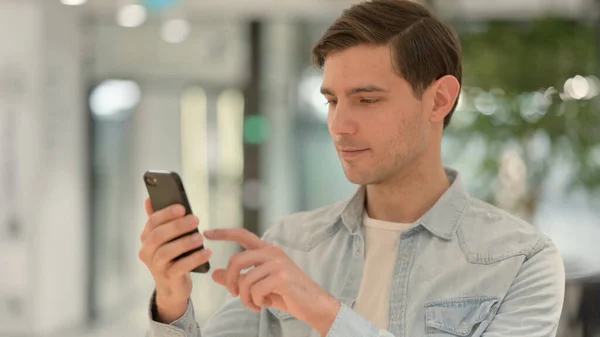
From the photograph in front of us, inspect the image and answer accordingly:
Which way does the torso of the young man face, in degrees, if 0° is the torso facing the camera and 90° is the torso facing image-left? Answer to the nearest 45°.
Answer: approximately 45°
